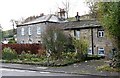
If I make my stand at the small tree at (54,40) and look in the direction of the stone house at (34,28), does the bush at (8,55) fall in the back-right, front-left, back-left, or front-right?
front-left

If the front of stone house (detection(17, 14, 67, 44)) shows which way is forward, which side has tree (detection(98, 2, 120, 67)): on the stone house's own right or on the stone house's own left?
on the stone house's own left

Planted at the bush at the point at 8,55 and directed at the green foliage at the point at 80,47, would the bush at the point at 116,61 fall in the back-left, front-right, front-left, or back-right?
front-right

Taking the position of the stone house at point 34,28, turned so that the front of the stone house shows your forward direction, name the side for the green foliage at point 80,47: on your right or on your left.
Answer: on your left

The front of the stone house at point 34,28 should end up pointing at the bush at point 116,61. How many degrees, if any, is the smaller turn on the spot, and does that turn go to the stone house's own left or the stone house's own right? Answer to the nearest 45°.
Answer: approximately 45° to the stone house's own left

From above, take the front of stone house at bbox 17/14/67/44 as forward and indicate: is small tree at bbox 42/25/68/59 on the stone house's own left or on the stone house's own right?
on the stone house's own left

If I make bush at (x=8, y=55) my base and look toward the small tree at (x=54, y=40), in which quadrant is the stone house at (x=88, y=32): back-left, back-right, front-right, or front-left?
front-left

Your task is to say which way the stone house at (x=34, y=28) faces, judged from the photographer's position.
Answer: facing the viewer and to the left of the viewer
